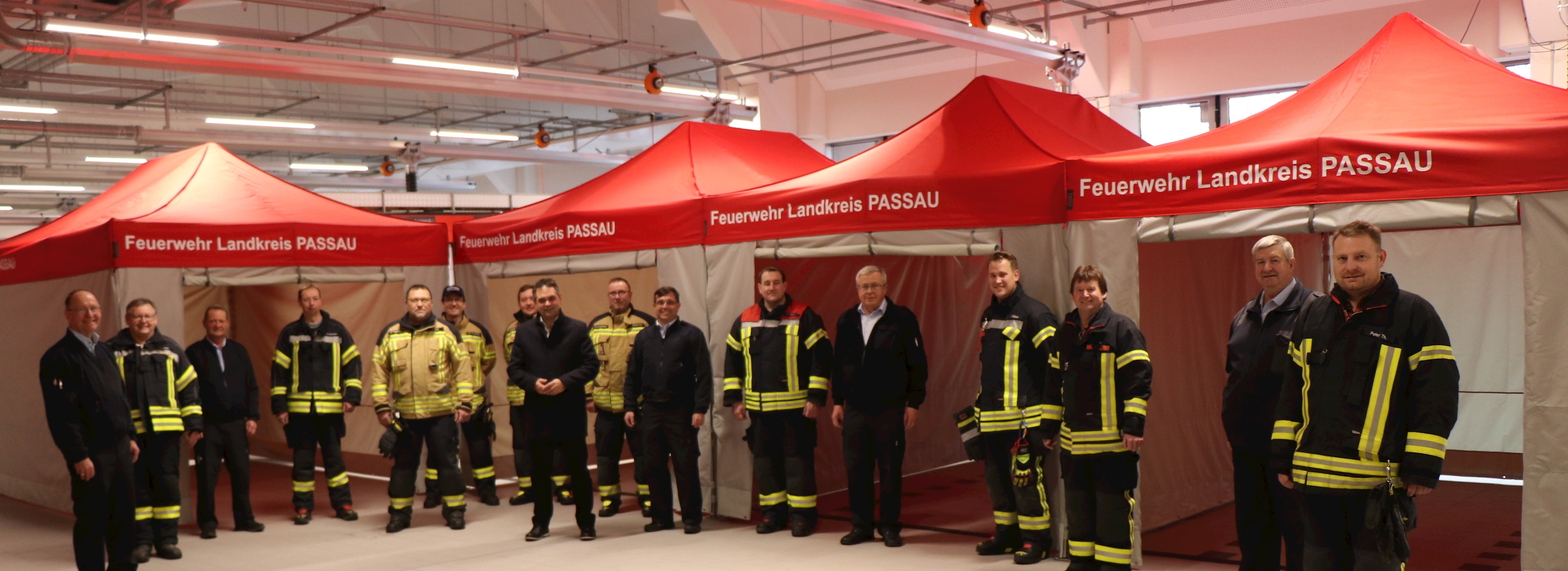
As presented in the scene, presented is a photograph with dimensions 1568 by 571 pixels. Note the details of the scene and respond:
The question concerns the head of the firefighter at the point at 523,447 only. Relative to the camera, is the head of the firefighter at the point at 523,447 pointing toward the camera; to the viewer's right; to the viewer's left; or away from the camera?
toward the camera

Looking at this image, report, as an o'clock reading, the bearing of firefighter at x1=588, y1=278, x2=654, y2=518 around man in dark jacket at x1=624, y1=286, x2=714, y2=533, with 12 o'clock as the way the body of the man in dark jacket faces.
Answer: The firefighter is roughly at 5 o'clock from the man in dark jacket.

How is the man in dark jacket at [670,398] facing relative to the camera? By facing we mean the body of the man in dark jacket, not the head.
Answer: toward the camera

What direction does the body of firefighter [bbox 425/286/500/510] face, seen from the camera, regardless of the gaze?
toward the camera

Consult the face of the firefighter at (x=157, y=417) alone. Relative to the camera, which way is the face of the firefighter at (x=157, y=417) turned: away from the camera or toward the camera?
toward the camera

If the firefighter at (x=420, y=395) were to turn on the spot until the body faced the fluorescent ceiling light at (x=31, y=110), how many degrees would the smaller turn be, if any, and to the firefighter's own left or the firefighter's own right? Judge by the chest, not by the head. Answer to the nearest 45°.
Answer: approximately 135° to the firefighter's own right

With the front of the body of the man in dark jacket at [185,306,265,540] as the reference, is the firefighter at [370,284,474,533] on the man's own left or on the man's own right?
on the man's own left

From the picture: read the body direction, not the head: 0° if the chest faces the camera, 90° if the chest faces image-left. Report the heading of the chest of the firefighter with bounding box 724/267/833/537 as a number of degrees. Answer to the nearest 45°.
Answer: approximately 0°

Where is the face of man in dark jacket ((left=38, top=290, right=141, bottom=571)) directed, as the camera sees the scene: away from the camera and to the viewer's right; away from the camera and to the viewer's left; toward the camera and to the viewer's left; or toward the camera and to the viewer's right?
toward the camera and to the viewer's right

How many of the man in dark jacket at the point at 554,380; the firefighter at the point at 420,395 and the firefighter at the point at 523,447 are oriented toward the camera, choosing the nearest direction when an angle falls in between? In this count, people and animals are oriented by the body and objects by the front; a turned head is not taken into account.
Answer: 3

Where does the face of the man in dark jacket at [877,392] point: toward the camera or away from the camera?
toward the camera

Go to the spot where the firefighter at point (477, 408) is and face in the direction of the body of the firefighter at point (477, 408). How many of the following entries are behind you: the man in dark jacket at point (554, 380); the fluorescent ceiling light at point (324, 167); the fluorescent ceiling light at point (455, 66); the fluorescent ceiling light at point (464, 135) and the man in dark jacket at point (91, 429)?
3

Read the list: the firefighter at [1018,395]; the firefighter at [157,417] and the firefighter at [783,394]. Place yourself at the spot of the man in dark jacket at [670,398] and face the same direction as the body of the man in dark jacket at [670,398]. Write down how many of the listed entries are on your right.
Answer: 1

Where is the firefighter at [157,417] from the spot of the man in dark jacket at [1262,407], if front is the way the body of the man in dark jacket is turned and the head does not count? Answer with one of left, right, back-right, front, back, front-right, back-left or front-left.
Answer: front-right

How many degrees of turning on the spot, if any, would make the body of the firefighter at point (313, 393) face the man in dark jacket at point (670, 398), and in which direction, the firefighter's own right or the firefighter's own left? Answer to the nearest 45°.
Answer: approximately 45° to the firefighter's own left

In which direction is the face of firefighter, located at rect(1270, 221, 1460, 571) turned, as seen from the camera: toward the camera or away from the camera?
toward the camera

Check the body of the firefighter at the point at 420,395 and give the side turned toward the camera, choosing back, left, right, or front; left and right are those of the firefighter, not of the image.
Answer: front
